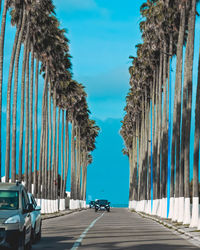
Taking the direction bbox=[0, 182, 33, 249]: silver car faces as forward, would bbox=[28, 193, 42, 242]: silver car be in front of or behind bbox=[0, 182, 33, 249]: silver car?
behind

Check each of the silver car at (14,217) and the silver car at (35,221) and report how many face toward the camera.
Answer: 2

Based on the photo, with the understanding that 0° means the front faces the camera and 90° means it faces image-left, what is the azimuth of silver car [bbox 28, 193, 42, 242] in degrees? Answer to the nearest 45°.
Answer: approximately 0°

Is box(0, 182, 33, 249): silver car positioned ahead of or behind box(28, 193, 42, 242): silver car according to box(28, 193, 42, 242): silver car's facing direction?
ahead
